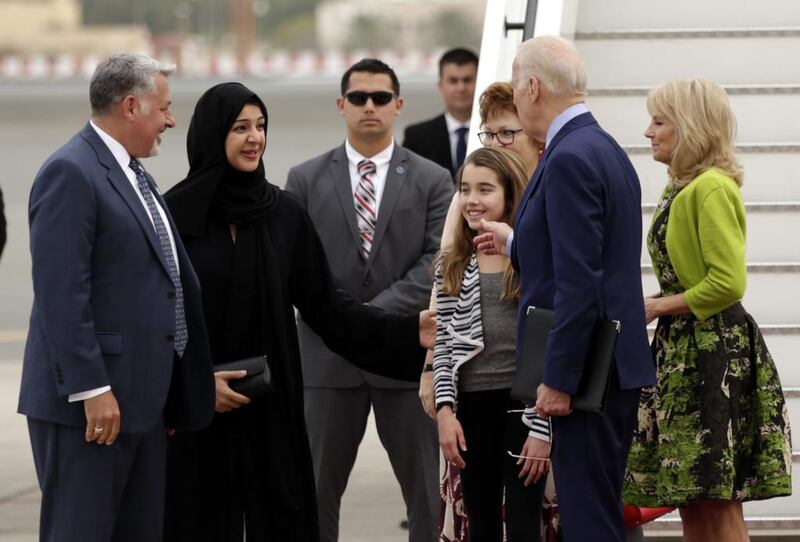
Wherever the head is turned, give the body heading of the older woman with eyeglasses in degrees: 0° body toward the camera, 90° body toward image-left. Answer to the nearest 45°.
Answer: approximately 45°

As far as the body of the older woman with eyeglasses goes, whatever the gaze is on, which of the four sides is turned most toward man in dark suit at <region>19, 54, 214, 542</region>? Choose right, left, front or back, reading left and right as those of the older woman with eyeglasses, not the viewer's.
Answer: front

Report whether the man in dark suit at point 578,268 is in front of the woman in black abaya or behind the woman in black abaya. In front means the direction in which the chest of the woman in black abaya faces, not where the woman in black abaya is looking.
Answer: in front

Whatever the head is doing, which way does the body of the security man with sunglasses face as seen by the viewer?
toward the camera

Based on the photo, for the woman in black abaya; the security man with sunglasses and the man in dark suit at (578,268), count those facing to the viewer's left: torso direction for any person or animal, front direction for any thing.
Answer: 1

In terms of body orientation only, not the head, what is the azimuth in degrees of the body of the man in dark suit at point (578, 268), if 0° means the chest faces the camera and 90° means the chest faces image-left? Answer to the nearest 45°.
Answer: approximately 90°

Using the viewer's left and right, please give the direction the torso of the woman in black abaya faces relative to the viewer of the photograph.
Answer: facing the viewer and to the right of the viewer

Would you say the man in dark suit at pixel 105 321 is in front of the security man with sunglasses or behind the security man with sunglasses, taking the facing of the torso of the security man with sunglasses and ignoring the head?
in front
